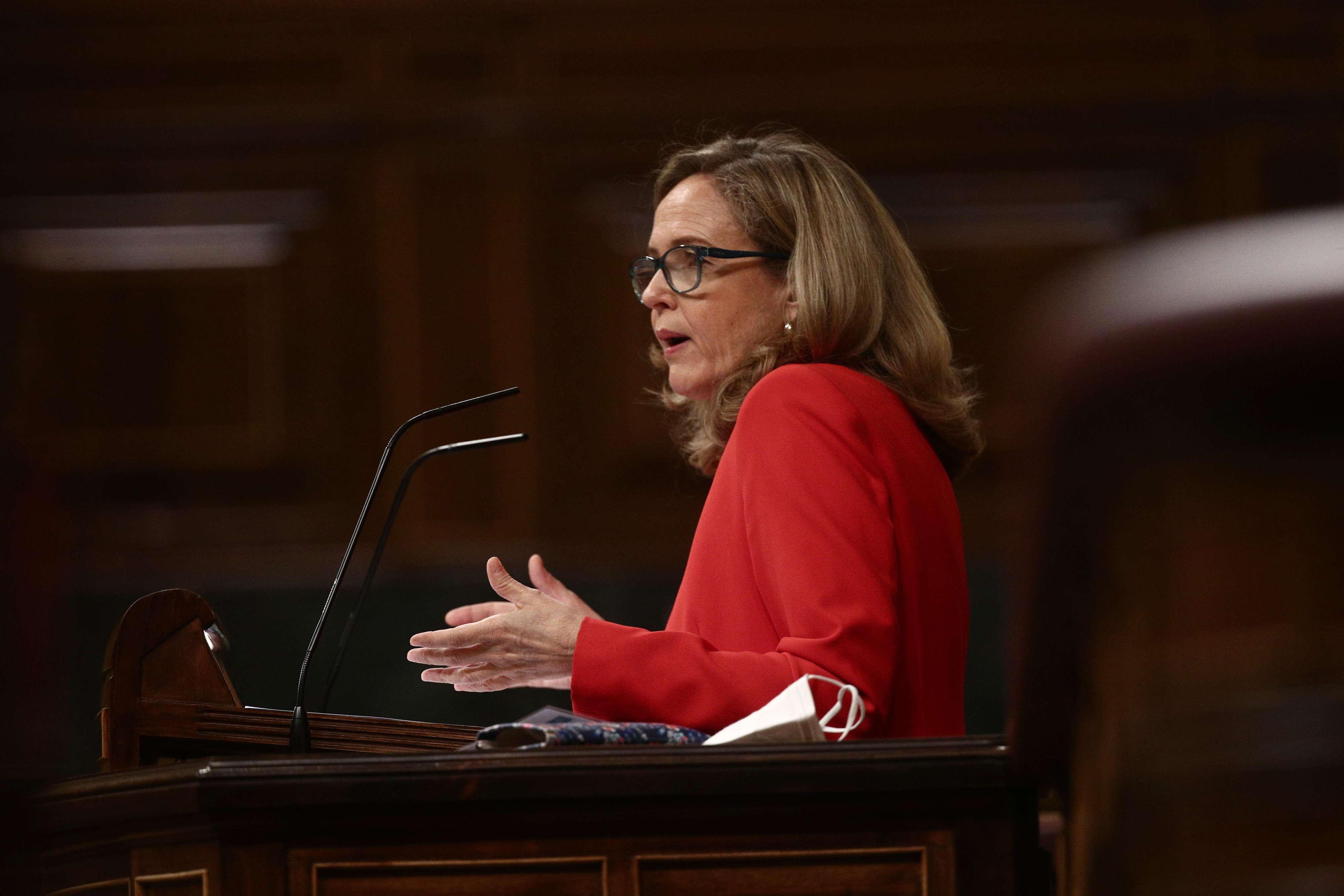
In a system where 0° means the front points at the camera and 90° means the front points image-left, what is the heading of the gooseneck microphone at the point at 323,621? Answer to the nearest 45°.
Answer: approximately 270°

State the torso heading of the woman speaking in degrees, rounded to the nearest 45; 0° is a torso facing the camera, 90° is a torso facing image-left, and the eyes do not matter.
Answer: approximately 90°

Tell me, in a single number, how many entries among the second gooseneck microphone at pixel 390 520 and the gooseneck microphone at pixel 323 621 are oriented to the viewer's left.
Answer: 0

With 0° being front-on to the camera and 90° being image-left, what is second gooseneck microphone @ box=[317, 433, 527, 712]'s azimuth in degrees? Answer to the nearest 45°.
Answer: approximately 270°

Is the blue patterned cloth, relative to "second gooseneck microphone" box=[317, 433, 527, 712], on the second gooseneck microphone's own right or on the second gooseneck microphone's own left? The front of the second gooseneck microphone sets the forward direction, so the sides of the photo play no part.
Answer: on the second gooseneck microphone's own right

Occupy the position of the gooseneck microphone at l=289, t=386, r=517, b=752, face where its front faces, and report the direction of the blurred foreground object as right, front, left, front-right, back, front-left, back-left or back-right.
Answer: right

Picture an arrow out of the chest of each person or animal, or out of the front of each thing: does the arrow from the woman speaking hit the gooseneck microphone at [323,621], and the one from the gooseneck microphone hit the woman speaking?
yes

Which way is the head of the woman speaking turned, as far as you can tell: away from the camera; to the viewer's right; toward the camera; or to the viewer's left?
to the viewer's left
